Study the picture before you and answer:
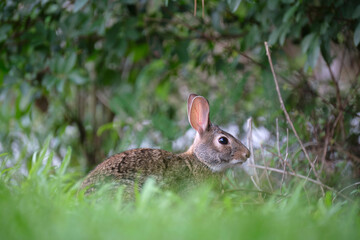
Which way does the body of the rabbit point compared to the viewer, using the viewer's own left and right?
facing to the right of the viewer

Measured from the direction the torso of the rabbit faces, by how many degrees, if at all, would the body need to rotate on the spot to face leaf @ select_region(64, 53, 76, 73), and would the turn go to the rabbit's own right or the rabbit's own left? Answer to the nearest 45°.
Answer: approximately 135° to the rabbit's own left

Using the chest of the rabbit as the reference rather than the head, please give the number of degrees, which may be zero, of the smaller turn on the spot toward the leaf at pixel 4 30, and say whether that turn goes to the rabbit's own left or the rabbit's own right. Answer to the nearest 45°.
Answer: approximately 135° to the rabbit's own left

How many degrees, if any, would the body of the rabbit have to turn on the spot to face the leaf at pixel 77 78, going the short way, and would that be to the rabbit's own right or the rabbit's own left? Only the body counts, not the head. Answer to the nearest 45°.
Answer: approximately 135° to the rabbit's own left

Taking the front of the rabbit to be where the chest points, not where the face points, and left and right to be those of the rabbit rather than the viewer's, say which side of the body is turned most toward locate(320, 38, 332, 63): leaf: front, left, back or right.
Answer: front

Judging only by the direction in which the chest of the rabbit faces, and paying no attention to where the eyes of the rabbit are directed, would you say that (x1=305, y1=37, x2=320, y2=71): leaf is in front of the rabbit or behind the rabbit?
in front

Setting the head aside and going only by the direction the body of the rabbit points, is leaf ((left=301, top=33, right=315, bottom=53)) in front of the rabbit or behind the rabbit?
in front

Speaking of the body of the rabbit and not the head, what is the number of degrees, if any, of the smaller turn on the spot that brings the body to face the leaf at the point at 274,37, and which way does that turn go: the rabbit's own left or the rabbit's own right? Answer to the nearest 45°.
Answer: approximately 45° to the rabbit's own left
